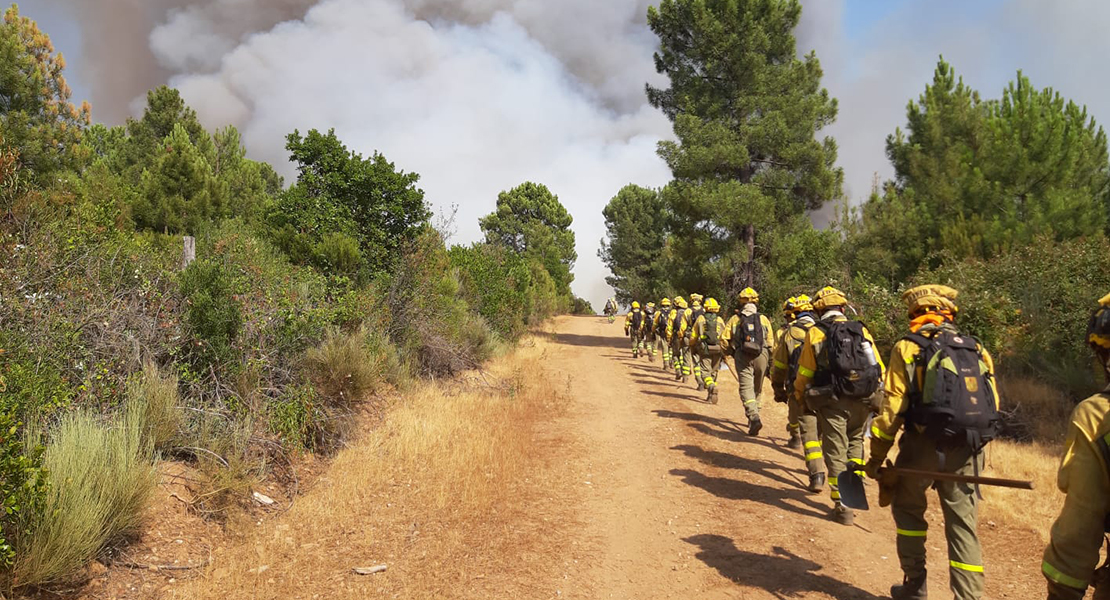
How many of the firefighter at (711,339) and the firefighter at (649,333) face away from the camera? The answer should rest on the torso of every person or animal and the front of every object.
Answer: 2

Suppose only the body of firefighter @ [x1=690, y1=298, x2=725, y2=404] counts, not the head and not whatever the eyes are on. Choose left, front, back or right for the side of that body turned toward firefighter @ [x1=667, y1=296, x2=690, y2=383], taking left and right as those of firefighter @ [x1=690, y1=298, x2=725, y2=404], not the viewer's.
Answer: front

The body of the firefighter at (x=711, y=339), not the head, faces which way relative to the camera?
away from the camera

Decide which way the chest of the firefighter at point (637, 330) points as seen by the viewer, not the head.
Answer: away from the camera

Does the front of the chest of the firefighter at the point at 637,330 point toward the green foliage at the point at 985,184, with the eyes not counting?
no

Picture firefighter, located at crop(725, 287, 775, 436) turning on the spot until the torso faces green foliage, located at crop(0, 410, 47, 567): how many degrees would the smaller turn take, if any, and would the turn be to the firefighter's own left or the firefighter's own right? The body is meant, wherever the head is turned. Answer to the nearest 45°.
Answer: approximately 135° to the firefighter's own left

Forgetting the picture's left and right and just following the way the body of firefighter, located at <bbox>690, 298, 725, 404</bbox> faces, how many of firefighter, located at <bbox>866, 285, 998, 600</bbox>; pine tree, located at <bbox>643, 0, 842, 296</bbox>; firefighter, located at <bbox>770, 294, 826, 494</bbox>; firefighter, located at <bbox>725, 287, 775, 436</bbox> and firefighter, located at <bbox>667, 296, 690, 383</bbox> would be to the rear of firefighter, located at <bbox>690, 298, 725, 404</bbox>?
3

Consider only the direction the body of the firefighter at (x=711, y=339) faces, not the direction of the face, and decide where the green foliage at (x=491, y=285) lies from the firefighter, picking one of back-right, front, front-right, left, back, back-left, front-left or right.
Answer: front-left

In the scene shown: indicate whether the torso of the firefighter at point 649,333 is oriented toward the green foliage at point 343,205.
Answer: no

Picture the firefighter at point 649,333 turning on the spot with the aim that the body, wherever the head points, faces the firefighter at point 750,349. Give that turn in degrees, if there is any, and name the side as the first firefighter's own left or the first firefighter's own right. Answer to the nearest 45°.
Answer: approximately 180°

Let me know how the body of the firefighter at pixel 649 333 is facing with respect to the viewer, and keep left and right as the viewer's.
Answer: facing away from the viewer

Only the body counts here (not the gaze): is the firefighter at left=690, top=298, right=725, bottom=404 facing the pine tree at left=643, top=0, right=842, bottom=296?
yes

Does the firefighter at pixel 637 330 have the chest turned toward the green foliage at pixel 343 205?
no

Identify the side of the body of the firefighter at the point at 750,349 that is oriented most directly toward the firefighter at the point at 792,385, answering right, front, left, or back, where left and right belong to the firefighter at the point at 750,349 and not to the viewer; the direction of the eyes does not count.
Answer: back

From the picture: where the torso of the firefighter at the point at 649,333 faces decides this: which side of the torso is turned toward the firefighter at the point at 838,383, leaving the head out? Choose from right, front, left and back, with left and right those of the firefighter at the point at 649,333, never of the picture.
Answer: back

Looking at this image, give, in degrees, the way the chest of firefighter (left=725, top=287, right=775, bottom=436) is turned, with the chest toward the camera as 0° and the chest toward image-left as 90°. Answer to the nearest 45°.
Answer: approximately 180°

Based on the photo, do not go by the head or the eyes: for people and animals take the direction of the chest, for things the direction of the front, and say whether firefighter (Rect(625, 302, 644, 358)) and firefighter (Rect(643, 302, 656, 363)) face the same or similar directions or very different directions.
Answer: same or similar directions

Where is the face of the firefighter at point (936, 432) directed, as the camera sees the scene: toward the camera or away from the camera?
away from the camera

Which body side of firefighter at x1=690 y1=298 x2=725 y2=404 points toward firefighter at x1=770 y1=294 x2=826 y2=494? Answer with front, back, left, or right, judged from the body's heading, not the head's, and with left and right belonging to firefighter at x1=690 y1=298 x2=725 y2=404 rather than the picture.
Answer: back

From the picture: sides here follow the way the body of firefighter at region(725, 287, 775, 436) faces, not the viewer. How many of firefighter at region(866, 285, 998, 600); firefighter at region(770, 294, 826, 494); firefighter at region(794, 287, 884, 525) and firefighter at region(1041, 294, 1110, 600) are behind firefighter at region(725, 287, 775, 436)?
4
